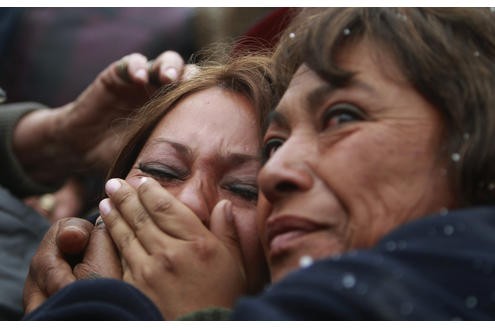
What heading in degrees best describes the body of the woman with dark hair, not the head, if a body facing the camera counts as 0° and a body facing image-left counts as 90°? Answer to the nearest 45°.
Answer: approximately 45°
